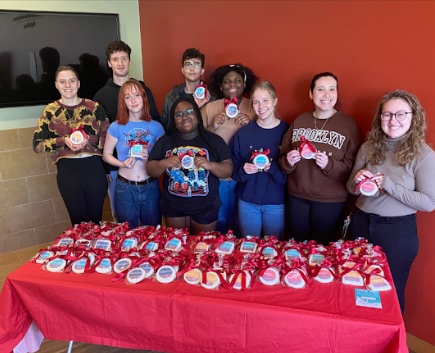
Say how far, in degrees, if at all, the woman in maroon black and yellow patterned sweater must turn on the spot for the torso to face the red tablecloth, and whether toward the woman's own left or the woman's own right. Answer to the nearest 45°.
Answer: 0° — they already face it

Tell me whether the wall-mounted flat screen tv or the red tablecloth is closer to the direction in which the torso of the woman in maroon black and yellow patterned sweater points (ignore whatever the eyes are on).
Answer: the red tablecloth

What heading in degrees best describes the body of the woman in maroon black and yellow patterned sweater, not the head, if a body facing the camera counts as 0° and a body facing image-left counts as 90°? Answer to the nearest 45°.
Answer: approximately 0°

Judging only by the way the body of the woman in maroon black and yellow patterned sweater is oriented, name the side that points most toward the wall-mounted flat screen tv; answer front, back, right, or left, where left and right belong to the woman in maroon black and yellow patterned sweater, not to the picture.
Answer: back
